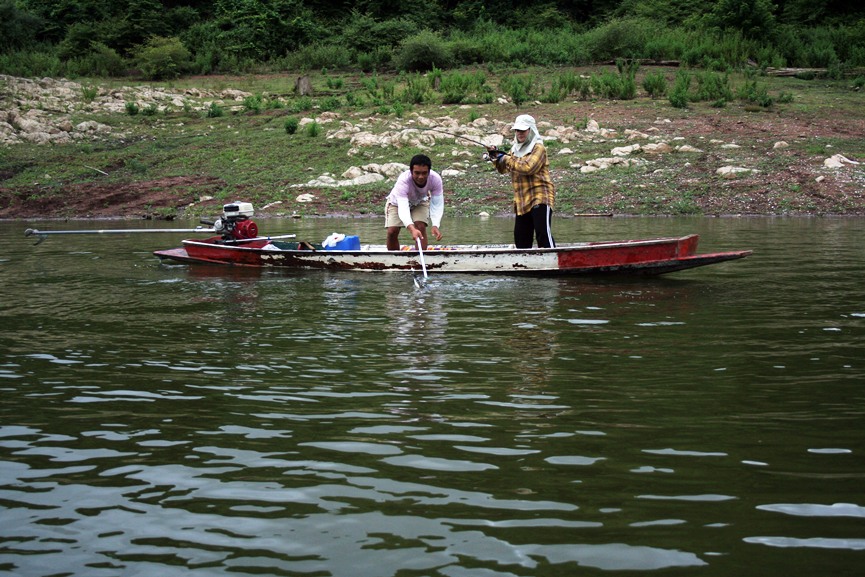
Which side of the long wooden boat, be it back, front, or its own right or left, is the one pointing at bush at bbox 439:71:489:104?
left

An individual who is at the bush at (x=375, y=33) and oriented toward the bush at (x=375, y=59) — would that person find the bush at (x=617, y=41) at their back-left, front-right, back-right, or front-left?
front-left

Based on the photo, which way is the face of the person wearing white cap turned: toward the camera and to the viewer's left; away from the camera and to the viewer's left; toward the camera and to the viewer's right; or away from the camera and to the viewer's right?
toward the camera and to the viewer's left

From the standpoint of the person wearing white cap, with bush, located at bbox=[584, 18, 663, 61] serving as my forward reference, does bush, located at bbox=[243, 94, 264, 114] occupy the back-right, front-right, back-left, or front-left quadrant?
front-left

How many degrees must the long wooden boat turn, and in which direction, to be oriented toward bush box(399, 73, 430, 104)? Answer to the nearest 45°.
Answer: approximately 90° to its left

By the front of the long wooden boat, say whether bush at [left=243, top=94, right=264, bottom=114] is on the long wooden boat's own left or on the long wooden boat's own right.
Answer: on the long wooden boat's own left

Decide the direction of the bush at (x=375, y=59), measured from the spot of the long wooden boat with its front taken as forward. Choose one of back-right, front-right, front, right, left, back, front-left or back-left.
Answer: left

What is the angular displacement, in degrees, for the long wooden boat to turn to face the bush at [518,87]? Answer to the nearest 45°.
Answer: approximately 90° to its left

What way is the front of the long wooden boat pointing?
to the viewer's right

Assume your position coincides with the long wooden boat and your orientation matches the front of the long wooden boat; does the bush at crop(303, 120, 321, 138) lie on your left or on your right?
on your left

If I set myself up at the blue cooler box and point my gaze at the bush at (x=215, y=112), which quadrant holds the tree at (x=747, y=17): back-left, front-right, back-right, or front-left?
front-right

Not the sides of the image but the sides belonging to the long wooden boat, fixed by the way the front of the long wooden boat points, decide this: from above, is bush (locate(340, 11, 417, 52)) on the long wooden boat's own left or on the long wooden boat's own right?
on the long wooden boat's own left

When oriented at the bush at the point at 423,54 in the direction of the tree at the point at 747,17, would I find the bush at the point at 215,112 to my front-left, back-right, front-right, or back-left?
back-right
